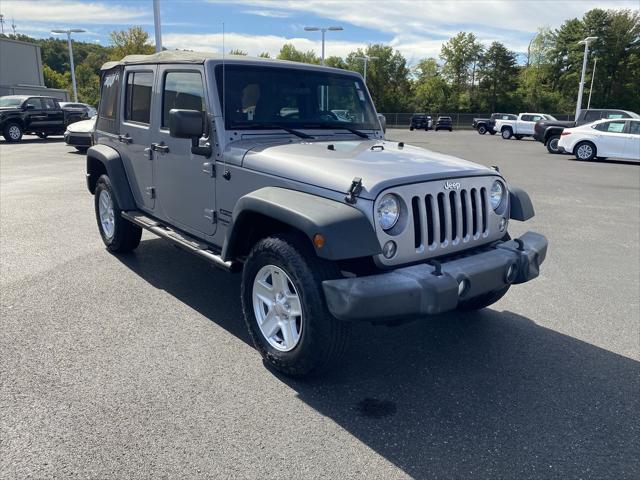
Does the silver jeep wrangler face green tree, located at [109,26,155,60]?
no

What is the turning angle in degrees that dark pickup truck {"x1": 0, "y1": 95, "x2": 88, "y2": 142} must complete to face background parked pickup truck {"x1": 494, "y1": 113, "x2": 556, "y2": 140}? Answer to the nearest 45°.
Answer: approximately 135° to its left

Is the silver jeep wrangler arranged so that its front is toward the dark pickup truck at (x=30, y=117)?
no

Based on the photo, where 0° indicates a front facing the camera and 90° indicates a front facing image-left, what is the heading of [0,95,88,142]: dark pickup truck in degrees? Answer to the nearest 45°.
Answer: approximately 45°

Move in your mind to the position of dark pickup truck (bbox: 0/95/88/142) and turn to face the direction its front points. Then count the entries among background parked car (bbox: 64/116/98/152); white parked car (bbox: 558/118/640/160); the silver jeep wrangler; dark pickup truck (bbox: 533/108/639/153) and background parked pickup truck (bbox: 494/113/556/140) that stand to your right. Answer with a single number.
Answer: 0

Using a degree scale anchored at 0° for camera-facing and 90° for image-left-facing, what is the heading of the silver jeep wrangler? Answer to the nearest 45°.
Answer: approximately 315°

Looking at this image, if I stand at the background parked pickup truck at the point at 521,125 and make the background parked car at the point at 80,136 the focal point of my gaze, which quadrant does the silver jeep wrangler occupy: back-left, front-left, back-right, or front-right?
front-left

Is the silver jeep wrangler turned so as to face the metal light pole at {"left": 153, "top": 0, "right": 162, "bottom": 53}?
no

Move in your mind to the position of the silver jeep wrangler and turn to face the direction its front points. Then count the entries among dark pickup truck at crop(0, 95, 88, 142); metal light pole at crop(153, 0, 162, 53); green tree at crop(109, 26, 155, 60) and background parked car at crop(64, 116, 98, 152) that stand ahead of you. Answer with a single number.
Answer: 0
